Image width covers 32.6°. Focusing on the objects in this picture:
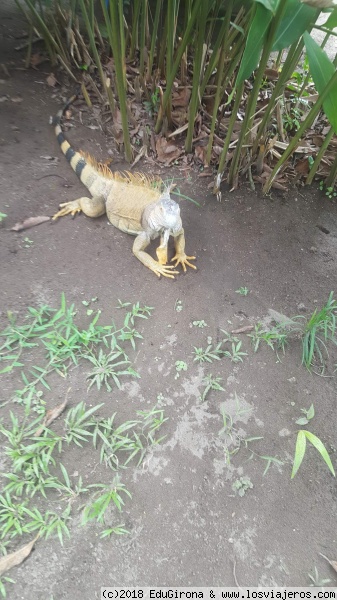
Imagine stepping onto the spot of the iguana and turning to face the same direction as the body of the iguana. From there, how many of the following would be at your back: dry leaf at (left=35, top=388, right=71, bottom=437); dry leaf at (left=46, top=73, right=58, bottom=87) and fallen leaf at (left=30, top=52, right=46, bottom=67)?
2

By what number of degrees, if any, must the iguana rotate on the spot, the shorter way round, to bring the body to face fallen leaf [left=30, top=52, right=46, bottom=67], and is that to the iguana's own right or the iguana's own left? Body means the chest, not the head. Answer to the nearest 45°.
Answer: approximately 180°

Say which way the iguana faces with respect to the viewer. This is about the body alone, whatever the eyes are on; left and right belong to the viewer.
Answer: facing the viewer and to the right of the viewer

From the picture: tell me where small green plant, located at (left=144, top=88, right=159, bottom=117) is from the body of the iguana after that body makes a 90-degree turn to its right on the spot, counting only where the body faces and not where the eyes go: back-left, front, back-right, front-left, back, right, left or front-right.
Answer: back-right

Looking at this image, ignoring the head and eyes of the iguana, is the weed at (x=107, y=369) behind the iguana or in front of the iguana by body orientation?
in front

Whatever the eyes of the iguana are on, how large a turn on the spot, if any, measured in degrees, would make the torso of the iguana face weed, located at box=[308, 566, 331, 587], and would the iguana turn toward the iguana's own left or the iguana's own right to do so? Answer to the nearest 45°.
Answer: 0° — it already faces it

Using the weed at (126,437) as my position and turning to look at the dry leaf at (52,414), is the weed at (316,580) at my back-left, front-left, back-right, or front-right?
back-left

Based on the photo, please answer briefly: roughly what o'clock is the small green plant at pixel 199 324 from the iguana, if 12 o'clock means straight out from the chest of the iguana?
The small green plant is roughly at 12 o'clock from the iguana.

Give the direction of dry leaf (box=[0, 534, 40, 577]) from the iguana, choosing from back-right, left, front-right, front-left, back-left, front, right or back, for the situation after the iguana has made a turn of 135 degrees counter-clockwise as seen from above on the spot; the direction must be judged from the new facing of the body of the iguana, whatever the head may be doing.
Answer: back

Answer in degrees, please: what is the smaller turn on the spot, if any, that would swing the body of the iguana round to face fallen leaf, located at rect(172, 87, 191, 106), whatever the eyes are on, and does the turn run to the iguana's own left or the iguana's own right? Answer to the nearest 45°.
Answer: approximately 135° to the iguana's own left

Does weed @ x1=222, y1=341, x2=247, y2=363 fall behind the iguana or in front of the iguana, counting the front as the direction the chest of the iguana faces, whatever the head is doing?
in front

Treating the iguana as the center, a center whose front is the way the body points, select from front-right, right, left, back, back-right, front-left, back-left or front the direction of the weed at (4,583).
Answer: front-right

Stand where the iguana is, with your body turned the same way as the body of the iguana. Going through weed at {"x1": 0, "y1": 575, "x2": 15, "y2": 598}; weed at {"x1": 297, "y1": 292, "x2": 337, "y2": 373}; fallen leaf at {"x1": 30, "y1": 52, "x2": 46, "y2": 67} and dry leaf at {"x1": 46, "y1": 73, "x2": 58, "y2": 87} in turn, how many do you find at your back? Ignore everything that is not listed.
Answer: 2

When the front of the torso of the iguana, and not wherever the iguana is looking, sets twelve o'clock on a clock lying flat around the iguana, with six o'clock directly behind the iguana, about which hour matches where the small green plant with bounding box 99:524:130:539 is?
The small green plant is roughly at 1 o'clock from the iguana.

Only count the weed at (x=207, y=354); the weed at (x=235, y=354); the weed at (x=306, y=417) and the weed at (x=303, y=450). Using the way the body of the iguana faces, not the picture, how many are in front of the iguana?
4

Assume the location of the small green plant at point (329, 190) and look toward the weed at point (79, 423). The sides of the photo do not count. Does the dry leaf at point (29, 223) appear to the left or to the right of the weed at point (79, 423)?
right

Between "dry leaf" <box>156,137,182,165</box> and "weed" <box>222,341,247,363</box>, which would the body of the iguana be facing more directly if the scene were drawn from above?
the weed

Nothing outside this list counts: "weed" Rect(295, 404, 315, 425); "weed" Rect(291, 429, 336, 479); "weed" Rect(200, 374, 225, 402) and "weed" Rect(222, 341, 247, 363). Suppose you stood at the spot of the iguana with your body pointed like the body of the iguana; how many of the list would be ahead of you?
4

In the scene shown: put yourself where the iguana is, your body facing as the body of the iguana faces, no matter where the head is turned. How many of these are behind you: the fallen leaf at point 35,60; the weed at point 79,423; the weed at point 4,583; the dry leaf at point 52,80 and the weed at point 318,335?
2
